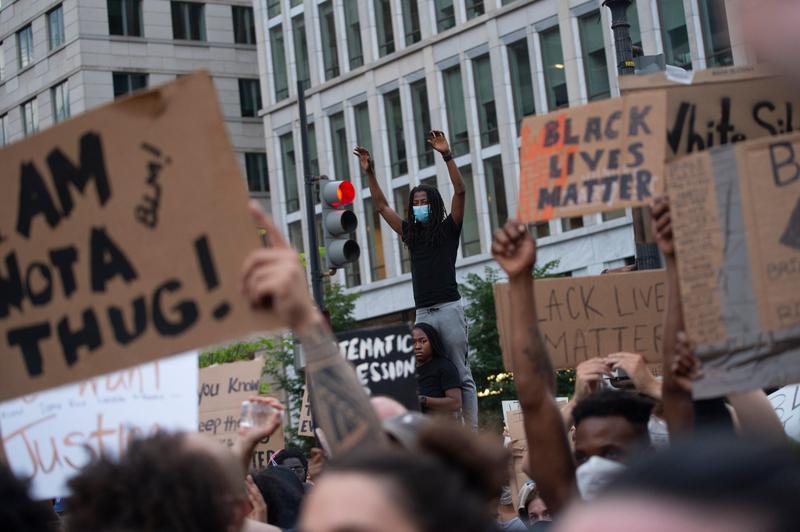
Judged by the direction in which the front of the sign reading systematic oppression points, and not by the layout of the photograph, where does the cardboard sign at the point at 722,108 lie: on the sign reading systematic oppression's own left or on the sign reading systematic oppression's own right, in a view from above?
on the sign reading systematic oppression's own left

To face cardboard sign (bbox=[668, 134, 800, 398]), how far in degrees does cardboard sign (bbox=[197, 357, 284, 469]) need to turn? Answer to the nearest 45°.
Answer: approximately 45° to its left

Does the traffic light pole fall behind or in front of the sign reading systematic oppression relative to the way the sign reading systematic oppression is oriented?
behind

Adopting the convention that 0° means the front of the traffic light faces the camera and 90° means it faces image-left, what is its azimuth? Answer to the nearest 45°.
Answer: approximately 315°
